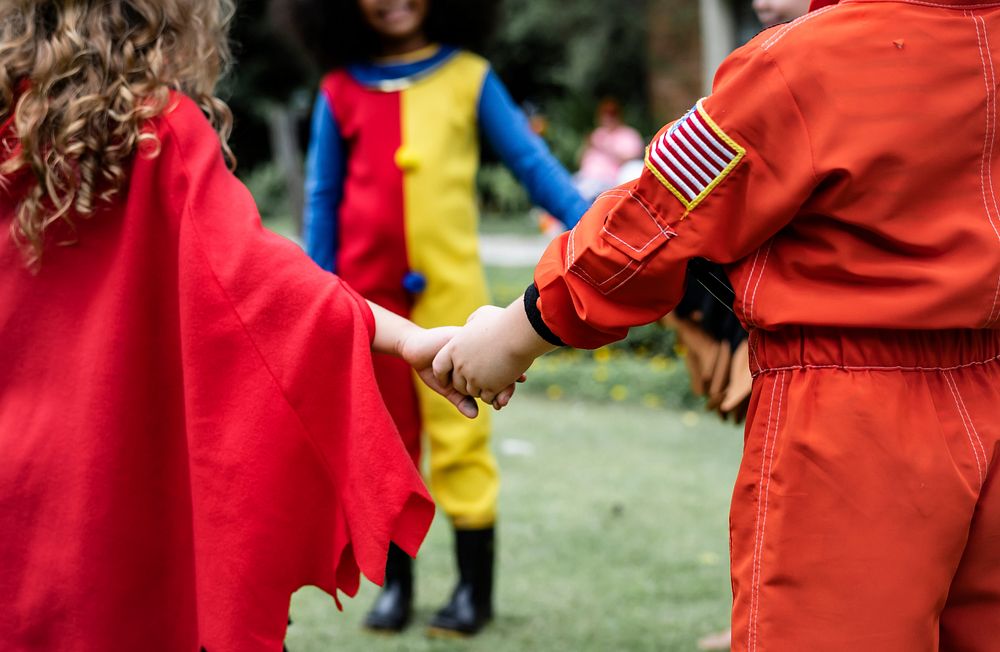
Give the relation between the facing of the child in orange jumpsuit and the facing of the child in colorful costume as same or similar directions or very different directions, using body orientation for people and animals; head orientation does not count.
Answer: very different directions

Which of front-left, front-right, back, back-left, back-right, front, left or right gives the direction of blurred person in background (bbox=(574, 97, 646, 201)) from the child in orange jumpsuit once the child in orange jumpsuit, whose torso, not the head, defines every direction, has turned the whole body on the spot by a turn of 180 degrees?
back

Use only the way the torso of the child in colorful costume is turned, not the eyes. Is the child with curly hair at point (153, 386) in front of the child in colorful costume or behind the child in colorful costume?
in front

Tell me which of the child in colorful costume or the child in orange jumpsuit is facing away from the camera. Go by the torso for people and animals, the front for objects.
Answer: the child in orange jumpsuit

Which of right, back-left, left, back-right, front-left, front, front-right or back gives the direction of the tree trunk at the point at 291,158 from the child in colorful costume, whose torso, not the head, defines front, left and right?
back

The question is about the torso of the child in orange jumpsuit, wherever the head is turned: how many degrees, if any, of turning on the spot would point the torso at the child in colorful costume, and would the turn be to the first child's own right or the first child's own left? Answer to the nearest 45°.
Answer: approximately 45° to the first child's own left

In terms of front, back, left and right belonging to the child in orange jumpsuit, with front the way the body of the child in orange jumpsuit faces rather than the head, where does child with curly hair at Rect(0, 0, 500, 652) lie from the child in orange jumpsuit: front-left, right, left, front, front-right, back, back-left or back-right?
left

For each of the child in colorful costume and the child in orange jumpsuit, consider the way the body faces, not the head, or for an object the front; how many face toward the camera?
1

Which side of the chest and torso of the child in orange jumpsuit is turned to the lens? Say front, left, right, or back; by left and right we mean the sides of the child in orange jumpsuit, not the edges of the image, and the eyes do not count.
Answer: back

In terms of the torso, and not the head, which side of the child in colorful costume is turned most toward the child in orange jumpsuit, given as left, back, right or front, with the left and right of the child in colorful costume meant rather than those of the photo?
front

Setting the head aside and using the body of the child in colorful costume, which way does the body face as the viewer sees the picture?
toward the camera

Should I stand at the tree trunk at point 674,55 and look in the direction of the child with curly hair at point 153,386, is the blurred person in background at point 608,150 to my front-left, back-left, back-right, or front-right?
front-right

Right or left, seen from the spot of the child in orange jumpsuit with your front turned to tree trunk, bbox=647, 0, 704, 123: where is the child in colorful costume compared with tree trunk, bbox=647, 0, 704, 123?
left

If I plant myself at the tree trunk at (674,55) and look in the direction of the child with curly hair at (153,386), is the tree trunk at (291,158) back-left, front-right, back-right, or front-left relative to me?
front-right

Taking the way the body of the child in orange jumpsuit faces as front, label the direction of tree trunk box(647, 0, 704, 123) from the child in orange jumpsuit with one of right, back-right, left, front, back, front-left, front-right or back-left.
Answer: front

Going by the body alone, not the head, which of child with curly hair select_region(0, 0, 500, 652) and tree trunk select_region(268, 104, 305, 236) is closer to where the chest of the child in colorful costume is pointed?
the child with curly hair
